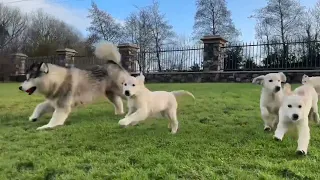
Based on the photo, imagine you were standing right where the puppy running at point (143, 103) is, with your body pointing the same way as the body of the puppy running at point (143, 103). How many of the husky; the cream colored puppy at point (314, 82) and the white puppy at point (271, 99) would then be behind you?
2

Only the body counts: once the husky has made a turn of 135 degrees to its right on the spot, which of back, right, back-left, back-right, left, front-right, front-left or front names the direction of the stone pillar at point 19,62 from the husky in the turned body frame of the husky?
front-left

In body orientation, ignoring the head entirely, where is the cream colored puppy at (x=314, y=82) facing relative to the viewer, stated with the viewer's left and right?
facing to the left of the viewer

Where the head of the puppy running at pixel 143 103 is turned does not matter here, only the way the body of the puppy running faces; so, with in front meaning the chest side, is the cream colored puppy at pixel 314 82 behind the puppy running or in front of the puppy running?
behind

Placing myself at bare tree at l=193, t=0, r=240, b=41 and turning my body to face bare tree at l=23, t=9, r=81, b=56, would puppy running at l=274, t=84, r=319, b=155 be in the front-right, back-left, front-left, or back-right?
back-left

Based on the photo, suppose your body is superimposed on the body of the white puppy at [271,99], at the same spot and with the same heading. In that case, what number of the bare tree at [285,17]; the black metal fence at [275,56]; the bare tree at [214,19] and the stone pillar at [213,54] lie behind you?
4

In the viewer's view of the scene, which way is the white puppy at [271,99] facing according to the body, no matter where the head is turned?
toward the camera

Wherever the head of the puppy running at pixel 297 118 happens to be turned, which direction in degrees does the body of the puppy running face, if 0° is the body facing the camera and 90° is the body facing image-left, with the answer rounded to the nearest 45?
approximately 45°

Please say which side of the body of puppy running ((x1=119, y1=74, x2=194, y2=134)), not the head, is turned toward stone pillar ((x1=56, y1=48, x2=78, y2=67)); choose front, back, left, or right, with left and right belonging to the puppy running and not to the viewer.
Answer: right

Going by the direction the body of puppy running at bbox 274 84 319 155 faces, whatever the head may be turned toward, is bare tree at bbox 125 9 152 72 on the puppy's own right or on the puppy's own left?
on the puppy's own right

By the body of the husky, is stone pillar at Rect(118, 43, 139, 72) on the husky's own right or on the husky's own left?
on the husky's own right

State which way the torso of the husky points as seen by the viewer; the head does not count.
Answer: to the viewer's left

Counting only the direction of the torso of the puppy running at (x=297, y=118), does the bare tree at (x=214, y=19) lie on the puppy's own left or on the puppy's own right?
on the puppy's own right
